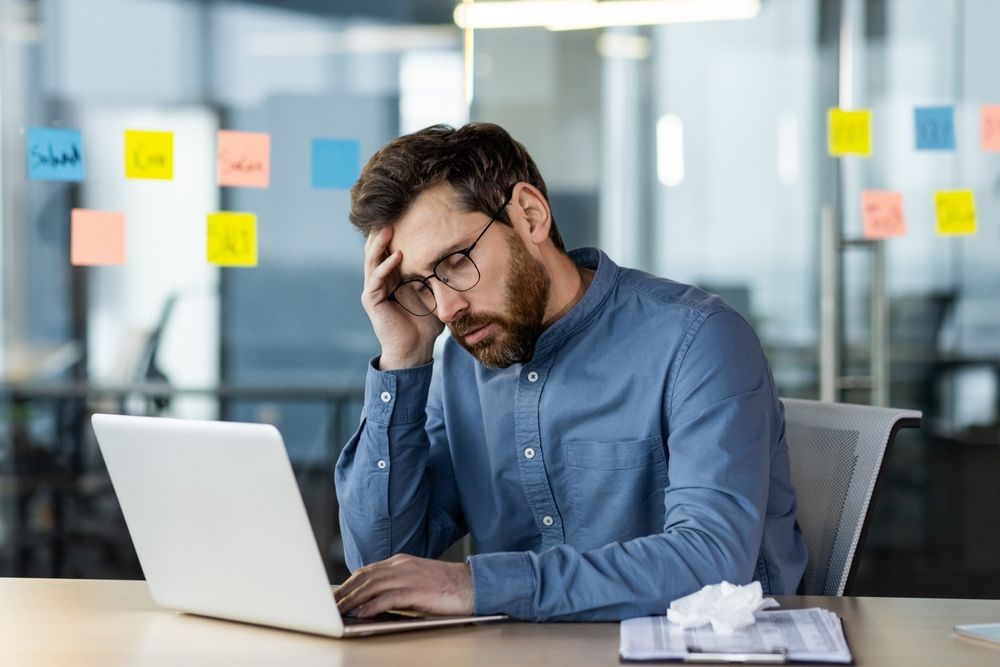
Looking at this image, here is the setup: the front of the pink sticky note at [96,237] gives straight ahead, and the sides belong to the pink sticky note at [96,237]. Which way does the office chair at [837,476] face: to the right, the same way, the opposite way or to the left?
to the right

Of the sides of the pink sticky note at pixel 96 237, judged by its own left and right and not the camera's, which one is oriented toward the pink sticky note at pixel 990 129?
left

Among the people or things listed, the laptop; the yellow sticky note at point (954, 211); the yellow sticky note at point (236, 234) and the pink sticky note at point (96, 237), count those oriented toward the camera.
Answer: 3

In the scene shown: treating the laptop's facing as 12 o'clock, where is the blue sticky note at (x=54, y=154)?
The blue sticky note is roughly at 10 o'clock from the laptop.

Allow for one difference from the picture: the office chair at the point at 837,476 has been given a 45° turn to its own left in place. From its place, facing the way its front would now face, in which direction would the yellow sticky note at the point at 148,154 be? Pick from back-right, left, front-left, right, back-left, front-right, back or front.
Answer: back-right

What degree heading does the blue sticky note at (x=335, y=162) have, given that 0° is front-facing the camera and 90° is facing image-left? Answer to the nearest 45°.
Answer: approximately 0°

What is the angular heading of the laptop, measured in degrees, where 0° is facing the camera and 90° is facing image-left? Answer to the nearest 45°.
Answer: approximately 225°

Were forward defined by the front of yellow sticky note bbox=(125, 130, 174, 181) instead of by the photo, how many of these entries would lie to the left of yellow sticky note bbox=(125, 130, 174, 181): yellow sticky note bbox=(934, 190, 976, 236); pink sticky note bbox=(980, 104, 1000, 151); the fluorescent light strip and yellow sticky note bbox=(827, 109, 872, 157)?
4

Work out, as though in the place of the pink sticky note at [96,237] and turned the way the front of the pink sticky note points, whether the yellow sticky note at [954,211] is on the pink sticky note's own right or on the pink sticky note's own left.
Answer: on the pink sticky note's own left

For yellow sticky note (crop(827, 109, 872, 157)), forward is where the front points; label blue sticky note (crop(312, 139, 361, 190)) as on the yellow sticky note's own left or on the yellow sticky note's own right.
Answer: on the yellow sticky note's own right
